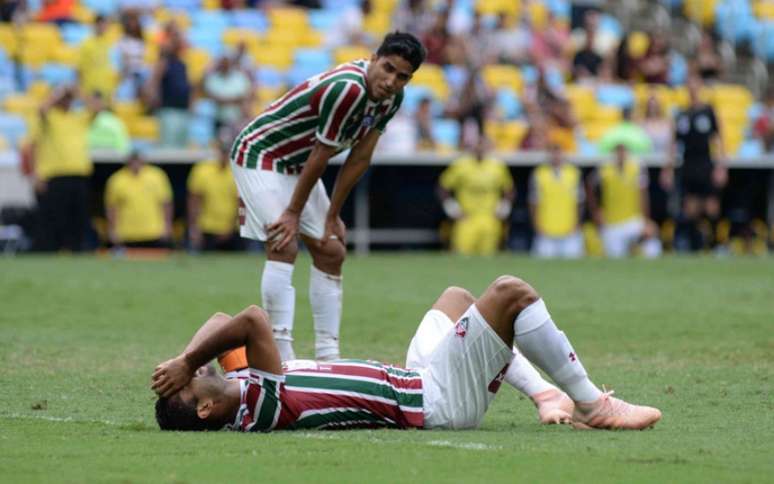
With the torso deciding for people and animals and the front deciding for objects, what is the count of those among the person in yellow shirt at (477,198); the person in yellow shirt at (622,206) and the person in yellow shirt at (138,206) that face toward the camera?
3

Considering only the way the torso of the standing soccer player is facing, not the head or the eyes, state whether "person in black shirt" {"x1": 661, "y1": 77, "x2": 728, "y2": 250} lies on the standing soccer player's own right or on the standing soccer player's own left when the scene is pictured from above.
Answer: on the standing soccer player's own left

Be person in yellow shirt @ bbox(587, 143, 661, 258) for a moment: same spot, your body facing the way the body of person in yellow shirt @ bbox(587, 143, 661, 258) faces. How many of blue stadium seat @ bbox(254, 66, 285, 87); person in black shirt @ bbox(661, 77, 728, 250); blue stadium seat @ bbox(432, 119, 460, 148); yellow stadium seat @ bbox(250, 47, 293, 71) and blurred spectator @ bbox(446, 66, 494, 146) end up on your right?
4

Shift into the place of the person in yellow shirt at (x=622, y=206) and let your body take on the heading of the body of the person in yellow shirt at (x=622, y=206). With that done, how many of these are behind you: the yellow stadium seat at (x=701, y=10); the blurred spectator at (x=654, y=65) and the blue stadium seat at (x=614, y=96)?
3

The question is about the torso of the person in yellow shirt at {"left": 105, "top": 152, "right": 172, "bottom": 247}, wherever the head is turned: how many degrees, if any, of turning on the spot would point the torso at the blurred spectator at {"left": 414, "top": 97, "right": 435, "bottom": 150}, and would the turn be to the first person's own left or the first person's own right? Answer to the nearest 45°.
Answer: approximately 90° to the first person's own left

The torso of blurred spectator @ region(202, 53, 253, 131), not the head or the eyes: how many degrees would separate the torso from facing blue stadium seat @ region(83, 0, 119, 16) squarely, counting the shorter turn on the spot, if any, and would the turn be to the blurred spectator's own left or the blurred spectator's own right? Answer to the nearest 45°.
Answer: approximately 135° to the blurred spectator's own right

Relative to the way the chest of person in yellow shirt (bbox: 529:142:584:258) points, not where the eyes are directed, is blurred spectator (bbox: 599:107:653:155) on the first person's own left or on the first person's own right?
on the first person's own left
